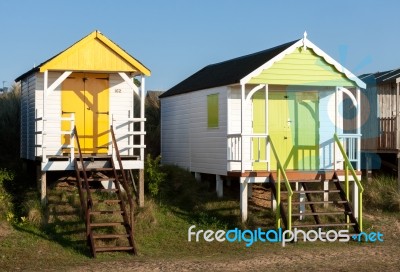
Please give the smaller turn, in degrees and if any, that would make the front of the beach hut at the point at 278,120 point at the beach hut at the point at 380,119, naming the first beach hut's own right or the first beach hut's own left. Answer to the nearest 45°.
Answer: approximately 90° to the first beach hut's own left

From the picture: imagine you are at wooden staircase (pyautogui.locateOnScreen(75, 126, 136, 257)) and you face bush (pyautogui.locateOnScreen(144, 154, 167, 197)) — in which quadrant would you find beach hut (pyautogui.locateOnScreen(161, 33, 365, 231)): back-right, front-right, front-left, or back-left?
front-right

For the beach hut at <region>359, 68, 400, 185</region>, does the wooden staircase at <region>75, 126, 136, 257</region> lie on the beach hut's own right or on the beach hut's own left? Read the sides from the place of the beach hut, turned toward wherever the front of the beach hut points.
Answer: on the beach hut's own right

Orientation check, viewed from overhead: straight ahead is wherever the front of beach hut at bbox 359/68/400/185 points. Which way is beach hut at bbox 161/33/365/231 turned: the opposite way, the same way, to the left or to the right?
the same way

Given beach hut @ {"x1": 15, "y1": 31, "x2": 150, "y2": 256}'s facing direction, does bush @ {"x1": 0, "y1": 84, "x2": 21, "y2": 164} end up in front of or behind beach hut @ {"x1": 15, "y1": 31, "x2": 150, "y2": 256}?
behind

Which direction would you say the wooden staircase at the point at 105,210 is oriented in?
toward the camera

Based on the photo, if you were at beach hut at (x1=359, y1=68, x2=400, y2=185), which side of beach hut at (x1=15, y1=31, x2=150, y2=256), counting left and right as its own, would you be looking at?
left

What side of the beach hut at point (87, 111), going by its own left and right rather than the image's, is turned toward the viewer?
front

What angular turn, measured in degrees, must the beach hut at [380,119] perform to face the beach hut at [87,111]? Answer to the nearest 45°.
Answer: approximately 90° to its right

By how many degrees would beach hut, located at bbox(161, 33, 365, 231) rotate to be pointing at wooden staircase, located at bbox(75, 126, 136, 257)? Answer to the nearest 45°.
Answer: approximately 90° to its right

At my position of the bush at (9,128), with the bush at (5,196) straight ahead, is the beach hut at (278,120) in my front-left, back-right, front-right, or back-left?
front-left

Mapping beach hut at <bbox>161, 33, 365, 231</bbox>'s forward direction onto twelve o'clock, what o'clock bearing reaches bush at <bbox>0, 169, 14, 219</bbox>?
The bush is roughly at 4 o'clock from the beach hut.
